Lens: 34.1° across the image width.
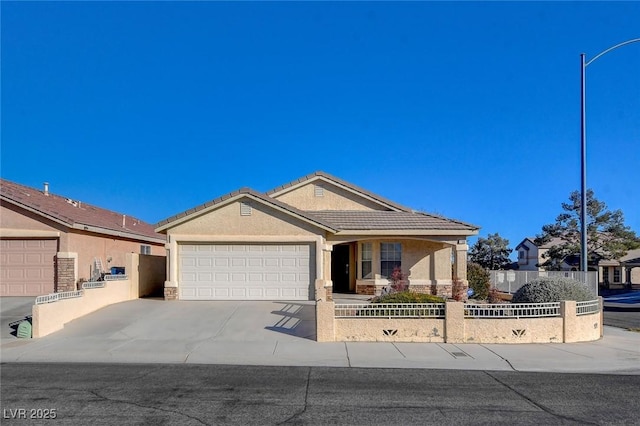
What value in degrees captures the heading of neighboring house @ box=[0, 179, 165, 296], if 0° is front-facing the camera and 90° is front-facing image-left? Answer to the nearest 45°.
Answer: approximately 45°

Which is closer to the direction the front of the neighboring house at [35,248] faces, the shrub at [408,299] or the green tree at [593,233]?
the shrub

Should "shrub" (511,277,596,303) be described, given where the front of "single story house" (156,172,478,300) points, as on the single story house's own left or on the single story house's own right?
on the single story house's own left

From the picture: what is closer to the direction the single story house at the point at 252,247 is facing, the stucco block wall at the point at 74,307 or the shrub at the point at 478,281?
the stucco block wall

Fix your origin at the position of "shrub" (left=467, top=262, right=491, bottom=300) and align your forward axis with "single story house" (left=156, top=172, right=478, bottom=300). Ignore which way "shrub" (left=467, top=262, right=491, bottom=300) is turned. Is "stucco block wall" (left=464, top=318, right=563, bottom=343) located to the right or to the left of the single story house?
left

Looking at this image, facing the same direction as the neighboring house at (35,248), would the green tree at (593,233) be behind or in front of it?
behind

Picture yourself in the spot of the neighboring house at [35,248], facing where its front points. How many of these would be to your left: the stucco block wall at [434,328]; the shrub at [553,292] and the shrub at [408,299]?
3

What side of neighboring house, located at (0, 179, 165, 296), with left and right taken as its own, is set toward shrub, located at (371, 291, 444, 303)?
left

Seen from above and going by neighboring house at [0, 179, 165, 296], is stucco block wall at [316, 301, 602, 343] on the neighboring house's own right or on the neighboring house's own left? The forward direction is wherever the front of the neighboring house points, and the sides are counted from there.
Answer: on the neighboring house's own left

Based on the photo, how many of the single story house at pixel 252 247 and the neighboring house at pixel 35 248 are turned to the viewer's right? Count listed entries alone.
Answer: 0

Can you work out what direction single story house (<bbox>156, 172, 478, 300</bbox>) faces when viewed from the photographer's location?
facing the viewer

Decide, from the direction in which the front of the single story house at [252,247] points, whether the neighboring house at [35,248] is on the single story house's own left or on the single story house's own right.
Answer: on the single story house's own right

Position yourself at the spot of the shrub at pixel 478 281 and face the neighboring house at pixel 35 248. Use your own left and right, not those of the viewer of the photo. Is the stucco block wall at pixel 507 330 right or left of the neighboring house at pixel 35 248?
left

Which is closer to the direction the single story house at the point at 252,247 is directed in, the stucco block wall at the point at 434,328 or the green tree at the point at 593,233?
the stucco block wall

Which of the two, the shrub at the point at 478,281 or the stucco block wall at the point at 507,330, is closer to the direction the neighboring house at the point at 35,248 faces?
the stucco block wall

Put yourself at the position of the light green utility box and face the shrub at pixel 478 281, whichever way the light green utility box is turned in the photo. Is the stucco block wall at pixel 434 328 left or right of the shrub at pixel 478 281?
right

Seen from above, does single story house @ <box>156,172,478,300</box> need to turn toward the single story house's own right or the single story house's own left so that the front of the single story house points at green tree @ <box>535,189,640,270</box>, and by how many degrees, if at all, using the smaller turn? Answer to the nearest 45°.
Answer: approximately 135° to the single story house's own left

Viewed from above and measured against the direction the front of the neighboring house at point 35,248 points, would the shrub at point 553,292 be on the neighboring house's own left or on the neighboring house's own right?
on the neighboring house's own left

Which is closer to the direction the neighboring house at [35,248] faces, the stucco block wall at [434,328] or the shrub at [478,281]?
the stucco block wall
